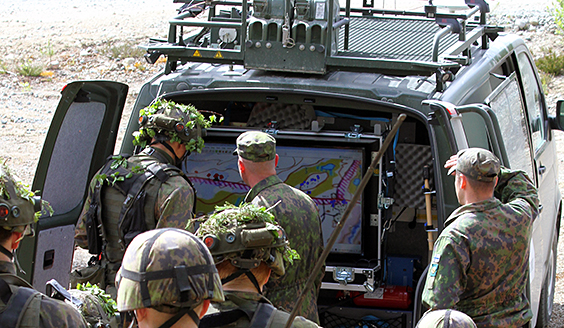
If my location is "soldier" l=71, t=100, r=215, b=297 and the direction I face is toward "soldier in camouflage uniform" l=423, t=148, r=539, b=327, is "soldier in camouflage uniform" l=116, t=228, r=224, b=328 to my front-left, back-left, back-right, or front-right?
front-right

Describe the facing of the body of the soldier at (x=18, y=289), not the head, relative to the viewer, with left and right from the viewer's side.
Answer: facing away from the viewer and to the right of the viewer

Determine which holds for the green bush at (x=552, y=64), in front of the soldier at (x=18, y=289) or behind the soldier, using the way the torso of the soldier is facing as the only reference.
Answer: in front

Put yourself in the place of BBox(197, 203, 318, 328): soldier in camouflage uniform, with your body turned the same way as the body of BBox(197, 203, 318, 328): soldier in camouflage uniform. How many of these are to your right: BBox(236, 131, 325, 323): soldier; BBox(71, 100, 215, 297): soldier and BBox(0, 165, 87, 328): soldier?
0

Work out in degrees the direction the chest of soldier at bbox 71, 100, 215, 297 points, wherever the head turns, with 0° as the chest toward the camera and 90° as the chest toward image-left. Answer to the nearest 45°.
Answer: approximately 225°

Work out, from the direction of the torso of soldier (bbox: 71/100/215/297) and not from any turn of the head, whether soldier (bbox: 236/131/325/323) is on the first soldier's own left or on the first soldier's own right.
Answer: on the first soldier's own right

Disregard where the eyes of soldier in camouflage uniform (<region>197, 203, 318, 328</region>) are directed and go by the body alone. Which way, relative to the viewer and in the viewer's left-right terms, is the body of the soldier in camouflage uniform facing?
facing away from the viewer and to the right of the viewer

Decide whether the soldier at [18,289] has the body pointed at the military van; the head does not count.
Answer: yes

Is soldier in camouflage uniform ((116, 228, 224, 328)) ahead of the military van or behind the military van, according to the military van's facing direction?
behind

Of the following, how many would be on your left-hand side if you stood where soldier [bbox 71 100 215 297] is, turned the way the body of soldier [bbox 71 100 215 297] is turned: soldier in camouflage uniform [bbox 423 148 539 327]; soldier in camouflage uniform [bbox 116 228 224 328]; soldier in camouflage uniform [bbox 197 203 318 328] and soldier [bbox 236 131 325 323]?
0

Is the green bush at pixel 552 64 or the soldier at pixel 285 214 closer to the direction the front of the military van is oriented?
the green bush

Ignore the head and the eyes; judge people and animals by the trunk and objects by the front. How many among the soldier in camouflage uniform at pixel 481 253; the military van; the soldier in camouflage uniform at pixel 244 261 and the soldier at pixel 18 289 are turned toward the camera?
0

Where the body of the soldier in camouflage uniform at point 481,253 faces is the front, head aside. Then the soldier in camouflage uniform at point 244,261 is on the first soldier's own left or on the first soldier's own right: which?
on the first soldier's own left

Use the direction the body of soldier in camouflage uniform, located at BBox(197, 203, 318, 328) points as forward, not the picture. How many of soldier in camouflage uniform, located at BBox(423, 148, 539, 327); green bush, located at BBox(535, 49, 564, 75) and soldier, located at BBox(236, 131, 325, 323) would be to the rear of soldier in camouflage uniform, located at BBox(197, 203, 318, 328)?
0

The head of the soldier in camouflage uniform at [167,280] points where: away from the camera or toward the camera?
away from the camera

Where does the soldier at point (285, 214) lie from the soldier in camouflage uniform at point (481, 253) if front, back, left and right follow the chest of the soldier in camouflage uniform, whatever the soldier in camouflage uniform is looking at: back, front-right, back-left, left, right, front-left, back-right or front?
front-left

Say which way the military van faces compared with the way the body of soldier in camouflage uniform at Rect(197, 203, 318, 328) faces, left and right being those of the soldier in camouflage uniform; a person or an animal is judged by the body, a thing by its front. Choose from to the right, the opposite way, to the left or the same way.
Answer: the same way

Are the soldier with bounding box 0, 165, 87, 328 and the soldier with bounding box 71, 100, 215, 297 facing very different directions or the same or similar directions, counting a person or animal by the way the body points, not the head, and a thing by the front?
same or similar directions

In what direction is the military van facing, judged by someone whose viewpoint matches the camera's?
facing away from the viewer and to the right of the viewer
